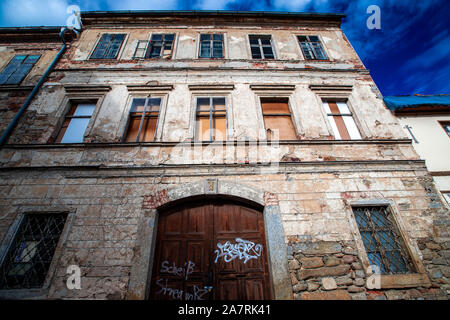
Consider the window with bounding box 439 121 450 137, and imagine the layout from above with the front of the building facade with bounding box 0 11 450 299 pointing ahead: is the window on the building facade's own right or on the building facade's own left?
on the building facade's own left

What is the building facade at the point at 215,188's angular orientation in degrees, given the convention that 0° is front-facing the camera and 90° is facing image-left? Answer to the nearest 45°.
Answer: approximately 0°

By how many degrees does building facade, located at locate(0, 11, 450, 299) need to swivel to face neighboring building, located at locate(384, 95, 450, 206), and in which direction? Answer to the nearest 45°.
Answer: approximately 90° to its left

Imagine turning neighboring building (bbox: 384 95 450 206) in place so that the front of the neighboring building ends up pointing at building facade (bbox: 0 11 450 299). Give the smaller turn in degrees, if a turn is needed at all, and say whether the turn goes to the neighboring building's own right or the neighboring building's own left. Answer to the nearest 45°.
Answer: approximately 45° to the neighboring building's own right

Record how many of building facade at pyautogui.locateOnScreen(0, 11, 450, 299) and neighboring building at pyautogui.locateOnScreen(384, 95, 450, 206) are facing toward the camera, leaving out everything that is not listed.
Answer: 2
